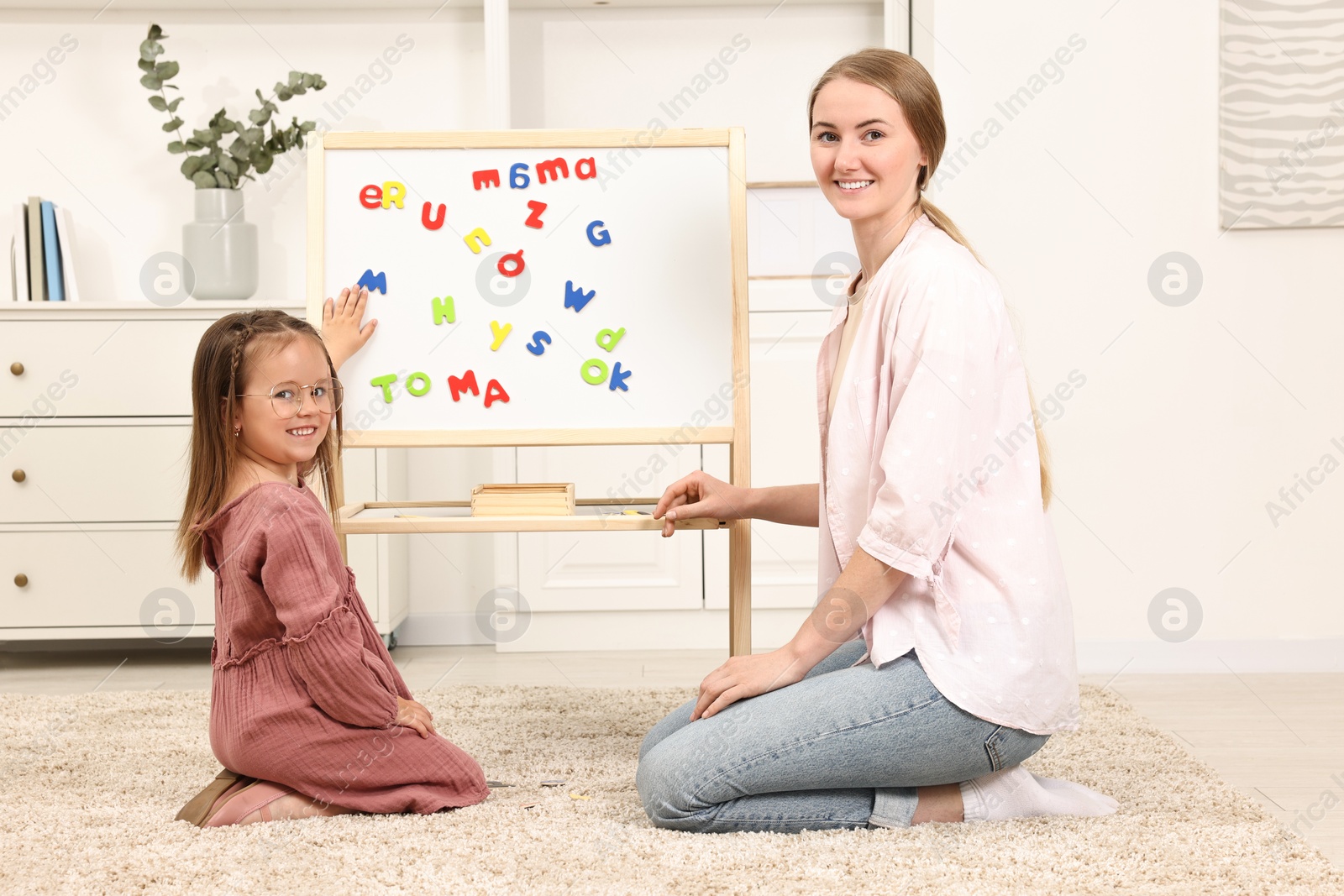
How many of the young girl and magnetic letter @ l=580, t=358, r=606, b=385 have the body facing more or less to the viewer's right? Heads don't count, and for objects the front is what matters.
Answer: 1

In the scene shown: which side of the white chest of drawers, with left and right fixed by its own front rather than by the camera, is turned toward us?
front

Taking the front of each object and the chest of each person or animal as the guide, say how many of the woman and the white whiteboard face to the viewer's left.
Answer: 1

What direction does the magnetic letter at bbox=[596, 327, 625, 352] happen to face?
toward the camera

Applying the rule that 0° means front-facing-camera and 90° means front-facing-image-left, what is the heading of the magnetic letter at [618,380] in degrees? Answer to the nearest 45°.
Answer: approximately 0°

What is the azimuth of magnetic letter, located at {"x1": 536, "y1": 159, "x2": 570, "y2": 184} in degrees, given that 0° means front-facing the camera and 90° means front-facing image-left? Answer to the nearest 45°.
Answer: approximately 0°

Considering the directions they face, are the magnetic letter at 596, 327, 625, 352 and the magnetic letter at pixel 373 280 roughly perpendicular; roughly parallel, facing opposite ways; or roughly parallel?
roughly parallel

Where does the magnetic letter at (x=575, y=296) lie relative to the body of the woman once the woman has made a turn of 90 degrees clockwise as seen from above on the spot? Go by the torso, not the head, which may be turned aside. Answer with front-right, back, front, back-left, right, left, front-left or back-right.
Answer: front-left

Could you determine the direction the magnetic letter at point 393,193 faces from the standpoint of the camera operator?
facing the viewer
